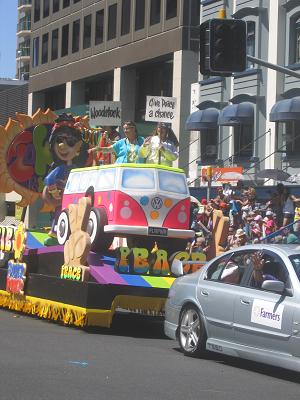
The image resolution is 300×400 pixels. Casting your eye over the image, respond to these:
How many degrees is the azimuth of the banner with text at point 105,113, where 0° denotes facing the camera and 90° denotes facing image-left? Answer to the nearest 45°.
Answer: approximately 0°

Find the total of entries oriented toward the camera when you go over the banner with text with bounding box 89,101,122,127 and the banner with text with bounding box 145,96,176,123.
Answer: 2

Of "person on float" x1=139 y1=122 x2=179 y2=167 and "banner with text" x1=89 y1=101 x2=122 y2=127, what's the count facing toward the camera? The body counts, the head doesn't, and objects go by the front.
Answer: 2

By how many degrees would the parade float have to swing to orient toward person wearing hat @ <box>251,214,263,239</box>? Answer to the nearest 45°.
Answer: approximately 90° to its left
